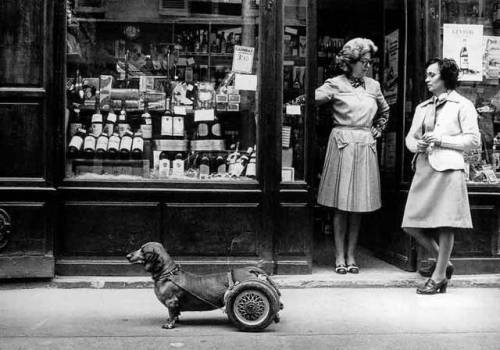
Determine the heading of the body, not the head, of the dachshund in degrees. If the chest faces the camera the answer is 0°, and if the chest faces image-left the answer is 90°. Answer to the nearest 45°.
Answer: approximately 90°

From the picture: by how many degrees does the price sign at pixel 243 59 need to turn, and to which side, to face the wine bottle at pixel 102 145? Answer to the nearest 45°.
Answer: approximately 90° to its right

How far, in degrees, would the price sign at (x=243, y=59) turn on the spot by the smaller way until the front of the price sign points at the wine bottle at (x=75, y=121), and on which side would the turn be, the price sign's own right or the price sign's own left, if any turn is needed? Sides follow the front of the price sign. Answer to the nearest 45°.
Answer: approximately 90° to the price sign's own right

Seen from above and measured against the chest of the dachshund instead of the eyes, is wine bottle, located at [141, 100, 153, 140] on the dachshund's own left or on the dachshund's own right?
on the dachshund's own right

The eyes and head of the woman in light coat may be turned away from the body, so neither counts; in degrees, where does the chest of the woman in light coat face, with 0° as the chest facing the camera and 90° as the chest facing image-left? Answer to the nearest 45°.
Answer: approximately 45°

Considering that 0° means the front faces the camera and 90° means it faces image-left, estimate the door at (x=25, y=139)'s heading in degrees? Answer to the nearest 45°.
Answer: approximately 0°

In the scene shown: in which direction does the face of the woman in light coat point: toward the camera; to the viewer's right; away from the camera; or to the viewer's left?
to the viewer's left

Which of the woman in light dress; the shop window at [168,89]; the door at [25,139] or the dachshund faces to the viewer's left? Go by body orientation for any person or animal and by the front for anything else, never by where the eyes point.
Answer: the dachshund

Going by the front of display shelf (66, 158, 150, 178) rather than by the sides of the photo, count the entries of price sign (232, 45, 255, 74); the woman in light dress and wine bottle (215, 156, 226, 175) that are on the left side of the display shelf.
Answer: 3
